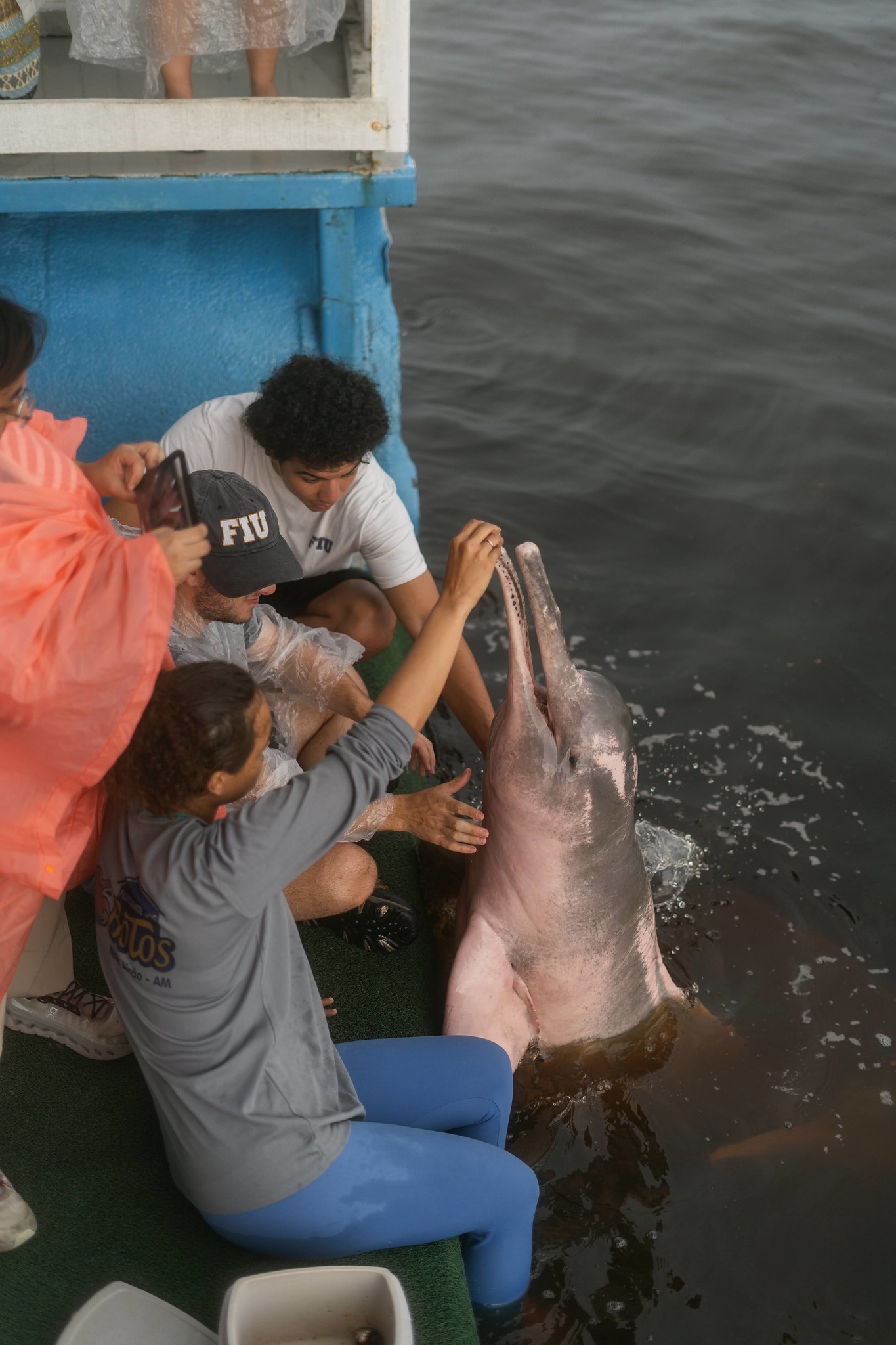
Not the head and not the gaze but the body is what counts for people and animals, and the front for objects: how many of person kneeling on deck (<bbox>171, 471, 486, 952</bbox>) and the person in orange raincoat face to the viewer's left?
0

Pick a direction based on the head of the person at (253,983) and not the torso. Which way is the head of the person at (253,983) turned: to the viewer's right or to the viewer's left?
to the viewer's right

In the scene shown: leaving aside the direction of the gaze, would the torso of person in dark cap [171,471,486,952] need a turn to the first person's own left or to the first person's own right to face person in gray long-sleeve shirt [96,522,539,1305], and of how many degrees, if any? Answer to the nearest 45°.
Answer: approximately 45° to the first person's own right

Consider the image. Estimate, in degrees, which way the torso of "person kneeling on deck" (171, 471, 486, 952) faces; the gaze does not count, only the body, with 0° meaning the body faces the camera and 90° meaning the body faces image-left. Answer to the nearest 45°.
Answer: approximately 315°

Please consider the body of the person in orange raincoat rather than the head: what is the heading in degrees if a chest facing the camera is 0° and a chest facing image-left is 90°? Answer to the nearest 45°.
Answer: approximately 270°

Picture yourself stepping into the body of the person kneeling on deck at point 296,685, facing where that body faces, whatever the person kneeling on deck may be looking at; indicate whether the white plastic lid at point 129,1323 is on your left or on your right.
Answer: on your right

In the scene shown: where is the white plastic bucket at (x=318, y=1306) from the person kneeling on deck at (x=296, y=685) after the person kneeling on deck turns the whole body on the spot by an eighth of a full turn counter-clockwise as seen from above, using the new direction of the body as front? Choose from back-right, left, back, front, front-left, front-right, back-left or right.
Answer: right
